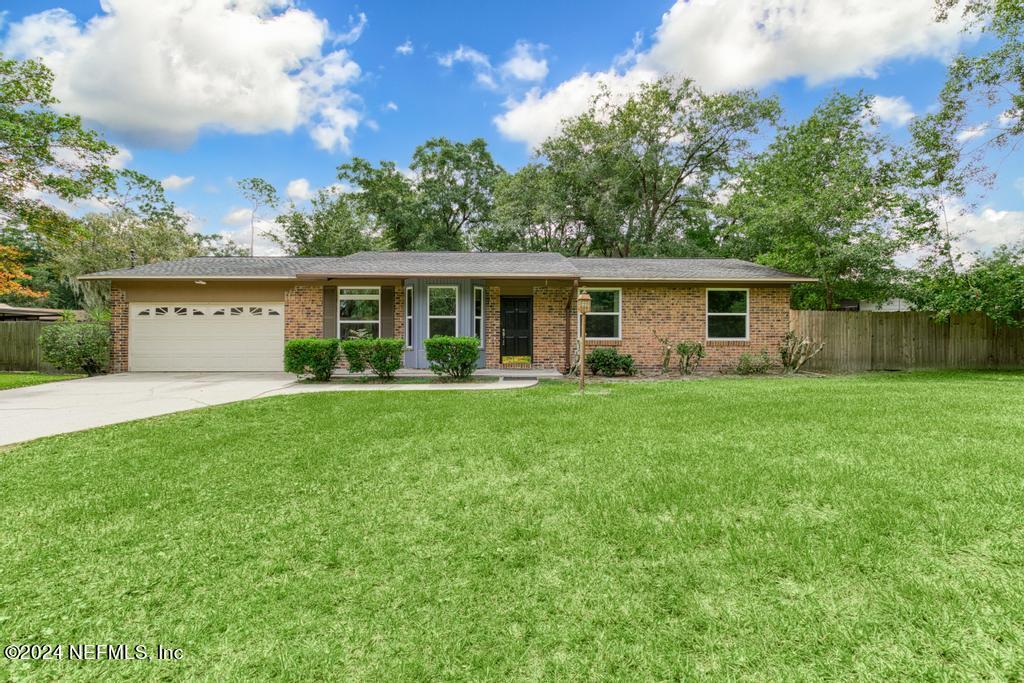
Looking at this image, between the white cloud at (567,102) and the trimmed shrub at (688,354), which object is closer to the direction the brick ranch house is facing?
the trimmed shrub

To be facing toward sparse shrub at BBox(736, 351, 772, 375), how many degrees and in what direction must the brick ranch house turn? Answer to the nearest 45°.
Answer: approximately 90° to its left

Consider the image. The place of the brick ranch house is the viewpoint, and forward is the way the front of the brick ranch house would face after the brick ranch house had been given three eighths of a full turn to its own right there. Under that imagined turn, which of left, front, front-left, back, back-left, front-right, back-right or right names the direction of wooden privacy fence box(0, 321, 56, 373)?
front-left

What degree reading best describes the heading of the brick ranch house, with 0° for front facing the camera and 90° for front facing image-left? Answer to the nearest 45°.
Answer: approximately 0°

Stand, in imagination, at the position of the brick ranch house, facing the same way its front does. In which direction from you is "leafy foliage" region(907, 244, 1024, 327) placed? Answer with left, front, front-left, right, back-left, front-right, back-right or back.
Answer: left

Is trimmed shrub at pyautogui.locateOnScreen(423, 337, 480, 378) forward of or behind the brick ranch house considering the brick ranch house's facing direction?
forward

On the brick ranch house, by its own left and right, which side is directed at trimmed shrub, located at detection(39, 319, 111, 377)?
right

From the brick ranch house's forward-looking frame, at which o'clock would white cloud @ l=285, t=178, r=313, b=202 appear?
The white cloud is roughly at 5 o'clock from the brick ranch house.

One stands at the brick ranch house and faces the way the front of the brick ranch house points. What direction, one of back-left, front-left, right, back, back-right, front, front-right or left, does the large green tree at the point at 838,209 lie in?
left

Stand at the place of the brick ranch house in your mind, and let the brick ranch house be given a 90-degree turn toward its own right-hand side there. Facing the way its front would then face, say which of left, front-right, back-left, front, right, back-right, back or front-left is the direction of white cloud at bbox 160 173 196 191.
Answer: front-right

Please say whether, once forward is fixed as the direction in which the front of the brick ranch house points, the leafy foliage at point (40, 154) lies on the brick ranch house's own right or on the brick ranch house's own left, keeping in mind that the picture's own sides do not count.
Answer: on the brick ranch house's own right

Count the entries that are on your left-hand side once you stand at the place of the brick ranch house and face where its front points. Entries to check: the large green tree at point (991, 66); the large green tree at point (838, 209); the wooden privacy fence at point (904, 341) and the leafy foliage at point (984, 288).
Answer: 4

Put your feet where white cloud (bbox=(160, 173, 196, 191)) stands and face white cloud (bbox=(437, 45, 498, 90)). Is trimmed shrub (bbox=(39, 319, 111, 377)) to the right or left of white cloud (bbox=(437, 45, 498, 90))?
right

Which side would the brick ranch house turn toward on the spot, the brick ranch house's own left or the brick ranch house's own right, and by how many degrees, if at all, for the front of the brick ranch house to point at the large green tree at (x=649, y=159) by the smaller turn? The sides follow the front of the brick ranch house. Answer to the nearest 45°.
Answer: approximately 135° to the brick ranch house's own left
